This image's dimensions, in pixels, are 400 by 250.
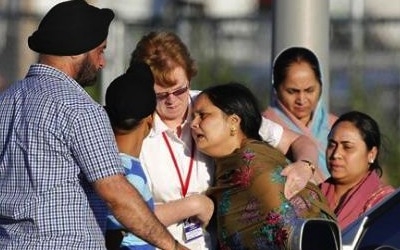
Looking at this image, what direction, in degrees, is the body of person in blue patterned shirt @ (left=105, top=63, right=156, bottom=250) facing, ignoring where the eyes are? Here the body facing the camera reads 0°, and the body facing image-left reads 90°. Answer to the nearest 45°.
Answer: approximately 225°

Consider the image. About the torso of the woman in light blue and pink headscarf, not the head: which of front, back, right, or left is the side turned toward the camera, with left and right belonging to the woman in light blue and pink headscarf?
front

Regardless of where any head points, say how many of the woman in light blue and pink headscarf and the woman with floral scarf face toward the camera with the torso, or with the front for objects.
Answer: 1

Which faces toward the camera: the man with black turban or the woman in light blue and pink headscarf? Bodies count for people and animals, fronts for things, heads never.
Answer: the woman in light blue and pink headscarf

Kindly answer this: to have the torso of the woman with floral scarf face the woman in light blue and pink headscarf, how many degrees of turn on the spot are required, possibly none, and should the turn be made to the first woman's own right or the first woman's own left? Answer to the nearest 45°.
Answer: approximately 90° to the first woman's own right

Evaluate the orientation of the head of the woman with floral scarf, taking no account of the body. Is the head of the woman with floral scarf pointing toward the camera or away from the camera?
toward the camera

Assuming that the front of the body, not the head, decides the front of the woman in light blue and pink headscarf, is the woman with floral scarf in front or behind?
in front

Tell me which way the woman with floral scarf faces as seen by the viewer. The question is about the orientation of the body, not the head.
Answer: to the viewer's left

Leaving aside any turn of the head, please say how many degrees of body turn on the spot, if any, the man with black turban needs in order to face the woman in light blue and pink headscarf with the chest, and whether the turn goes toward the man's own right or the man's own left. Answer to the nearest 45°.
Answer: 0° — they already face them

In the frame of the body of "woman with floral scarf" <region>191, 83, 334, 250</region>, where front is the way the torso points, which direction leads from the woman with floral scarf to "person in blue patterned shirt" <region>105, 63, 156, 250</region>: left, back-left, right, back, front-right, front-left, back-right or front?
front

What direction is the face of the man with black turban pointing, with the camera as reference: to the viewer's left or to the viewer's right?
to the viewer's right

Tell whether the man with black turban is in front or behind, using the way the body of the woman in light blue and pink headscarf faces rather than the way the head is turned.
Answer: in front

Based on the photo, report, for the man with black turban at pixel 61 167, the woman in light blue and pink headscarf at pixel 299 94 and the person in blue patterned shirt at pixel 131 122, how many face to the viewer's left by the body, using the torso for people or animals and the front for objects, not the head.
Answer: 0

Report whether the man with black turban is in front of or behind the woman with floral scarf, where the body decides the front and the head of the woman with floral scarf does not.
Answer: in front

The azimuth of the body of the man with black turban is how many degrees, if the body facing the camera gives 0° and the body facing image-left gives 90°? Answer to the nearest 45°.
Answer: approximately 225°

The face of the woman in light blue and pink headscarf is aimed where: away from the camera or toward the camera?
toward the camera
